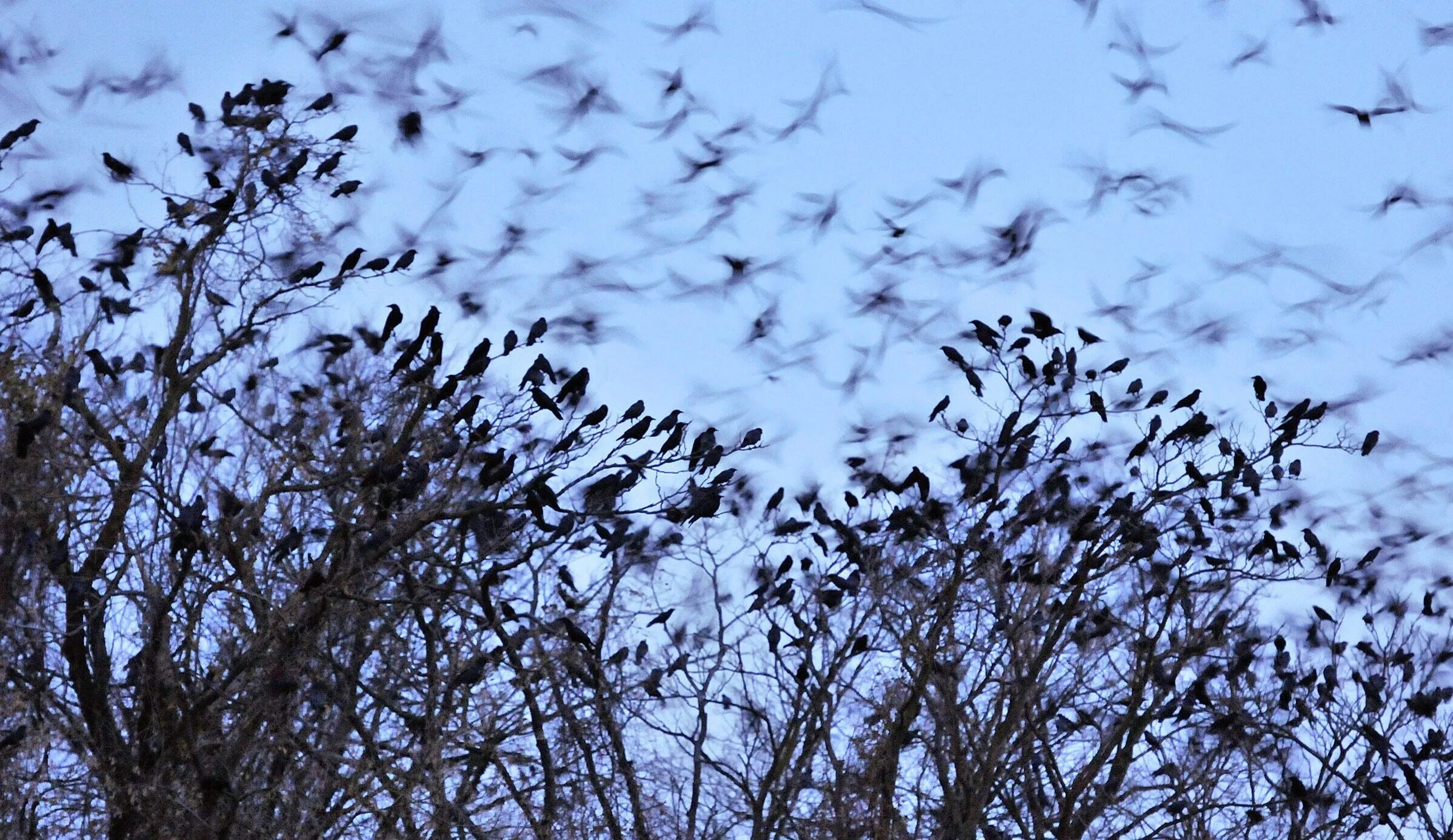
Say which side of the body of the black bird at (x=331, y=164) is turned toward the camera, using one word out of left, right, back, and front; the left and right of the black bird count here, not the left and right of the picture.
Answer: right

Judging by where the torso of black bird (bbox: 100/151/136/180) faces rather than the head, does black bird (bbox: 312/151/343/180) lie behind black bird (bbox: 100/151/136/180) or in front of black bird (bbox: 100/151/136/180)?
behind

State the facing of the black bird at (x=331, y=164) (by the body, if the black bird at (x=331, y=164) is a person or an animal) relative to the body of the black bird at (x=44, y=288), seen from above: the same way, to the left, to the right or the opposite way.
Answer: the opposite way

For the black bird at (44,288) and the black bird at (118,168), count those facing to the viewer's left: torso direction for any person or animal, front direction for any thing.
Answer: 2

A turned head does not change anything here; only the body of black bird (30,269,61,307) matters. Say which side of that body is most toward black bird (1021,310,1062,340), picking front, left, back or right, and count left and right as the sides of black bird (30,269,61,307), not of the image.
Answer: back

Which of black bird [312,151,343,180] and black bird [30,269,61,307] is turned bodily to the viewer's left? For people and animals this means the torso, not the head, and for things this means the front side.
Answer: black bird [30,269,61,307]

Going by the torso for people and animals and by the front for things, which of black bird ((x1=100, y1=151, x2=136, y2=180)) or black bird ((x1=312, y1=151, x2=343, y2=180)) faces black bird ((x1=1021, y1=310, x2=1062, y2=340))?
black bird ((x1=312, y1=151, x2=343, y2=180))

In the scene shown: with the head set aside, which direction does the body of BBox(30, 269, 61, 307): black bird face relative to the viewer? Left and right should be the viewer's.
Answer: facing to the left of the viewer

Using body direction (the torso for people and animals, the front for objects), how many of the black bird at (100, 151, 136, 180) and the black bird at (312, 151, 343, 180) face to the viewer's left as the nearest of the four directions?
1

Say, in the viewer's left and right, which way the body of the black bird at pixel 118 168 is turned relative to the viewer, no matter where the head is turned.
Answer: facing to the left of the viewer

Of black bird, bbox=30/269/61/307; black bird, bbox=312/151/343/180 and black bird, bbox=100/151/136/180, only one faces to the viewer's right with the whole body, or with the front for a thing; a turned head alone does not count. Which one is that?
black bird, bbox=312/151/343/180

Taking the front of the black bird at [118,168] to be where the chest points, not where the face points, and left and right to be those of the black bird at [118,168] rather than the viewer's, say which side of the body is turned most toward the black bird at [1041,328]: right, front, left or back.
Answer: back
